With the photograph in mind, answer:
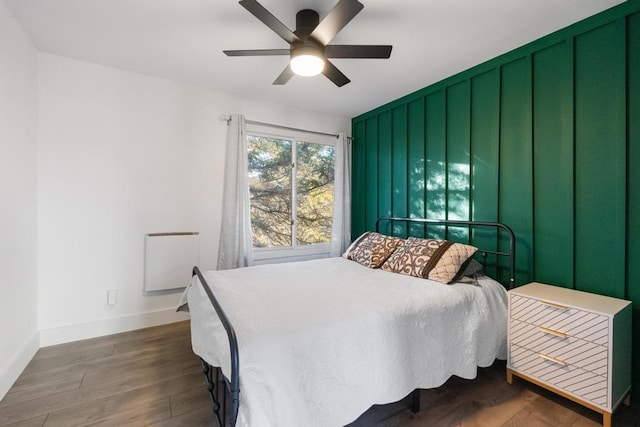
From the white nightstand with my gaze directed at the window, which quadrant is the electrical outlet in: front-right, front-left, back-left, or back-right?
front-left

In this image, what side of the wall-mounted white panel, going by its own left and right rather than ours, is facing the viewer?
front

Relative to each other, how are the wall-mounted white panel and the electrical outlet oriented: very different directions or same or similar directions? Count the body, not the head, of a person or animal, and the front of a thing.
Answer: same or similar directions

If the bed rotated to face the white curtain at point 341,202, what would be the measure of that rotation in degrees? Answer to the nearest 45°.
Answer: approximately 135° to its right

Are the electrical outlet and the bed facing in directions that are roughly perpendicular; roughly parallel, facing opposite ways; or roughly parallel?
roughly perpendicular

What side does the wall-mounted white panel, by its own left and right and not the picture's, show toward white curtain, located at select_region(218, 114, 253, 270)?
left

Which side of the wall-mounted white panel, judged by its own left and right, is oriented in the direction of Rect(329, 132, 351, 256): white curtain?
left

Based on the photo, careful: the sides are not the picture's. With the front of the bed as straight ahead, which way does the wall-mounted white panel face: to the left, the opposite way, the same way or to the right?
to the left

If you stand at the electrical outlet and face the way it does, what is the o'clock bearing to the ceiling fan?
The ceiling fan is roughly at 11 o'clock from the electrical outlet.
